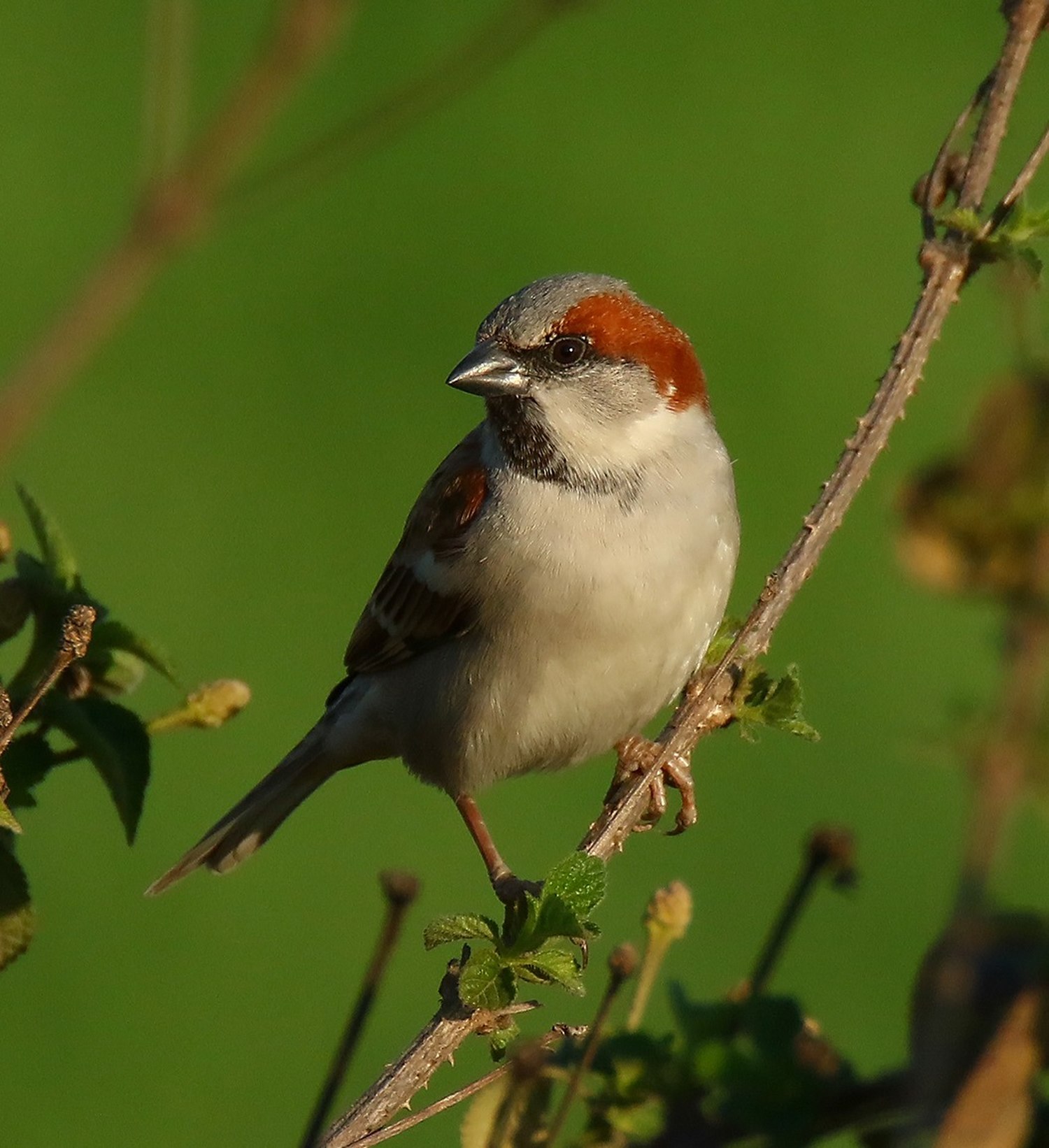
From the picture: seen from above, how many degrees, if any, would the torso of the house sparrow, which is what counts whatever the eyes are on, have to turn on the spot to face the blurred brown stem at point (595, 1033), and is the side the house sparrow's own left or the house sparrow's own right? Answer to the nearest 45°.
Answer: approximately 45° to the house sparrow's own right

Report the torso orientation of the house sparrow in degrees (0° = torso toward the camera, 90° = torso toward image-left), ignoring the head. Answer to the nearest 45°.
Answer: approximately 315°

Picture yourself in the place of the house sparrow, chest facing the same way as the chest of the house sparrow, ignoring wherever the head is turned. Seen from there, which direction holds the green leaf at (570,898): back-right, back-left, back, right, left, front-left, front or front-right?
front-right

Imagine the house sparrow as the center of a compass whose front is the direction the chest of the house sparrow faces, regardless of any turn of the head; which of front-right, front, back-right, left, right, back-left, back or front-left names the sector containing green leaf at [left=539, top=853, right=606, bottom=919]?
front-right

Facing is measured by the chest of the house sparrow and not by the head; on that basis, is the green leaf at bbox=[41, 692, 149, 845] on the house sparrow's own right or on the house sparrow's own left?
on the house sparrow's own right
